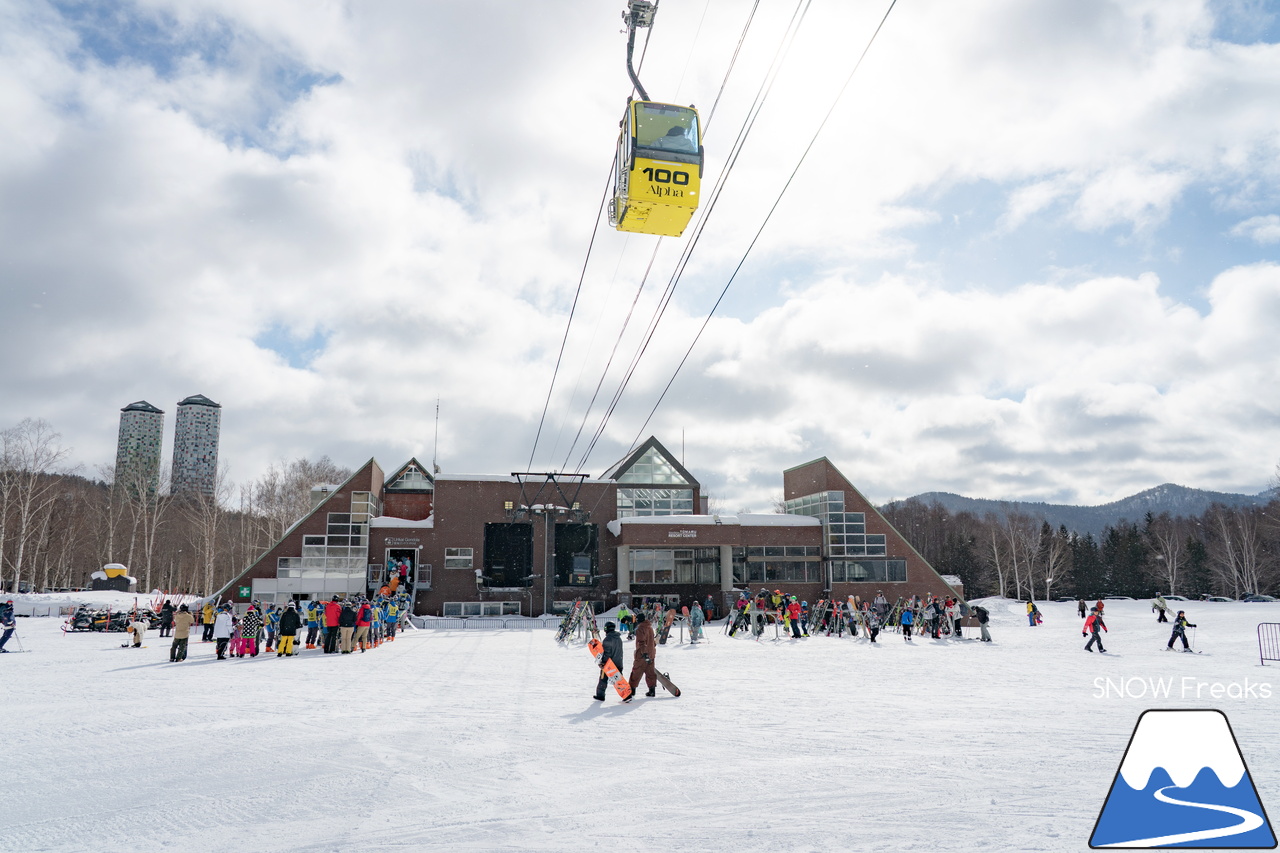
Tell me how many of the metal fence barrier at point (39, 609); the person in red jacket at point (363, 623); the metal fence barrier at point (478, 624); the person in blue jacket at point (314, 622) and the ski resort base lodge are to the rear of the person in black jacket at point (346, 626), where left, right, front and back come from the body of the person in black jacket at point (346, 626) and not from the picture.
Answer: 0

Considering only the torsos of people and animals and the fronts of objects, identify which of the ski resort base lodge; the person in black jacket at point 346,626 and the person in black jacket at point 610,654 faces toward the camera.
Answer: the ski resort base lodge

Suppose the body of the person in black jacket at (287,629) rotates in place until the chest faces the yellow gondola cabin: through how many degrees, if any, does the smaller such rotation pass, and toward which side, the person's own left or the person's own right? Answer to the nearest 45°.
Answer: approximately 135° to the person's own right

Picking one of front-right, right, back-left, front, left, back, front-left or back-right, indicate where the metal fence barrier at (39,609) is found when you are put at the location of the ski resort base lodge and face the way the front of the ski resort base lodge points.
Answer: right

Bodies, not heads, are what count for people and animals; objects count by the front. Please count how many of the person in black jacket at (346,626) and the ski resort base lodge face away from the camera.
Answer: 1

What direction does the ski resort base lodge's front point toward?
toward the camera

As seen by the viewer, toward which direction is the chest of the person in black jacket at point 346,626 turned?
away from the camera

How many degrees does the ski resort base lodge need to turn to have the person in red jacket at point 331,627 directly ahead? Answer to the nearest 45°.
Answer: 0° — it already faces them

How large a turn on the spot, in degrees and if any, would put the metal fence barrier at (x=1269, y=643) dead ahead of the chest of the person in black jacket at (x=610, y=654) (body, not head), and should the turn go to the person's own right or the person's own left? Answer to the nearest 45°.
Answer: approximately 135° to the person's own right

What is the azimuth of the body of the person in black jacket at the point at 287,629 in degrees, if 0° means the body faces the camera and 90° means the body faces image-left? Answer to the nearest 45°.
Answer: approximately 180°
